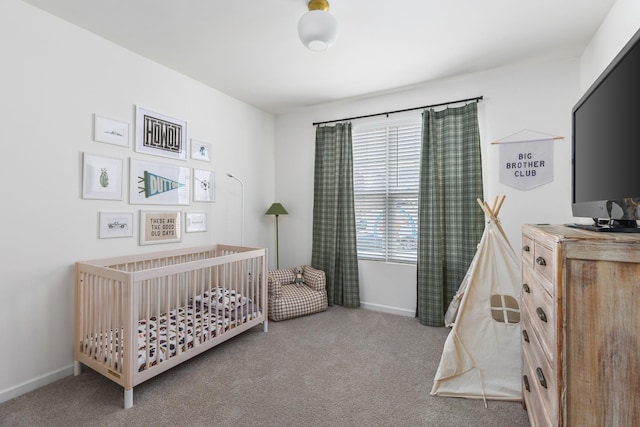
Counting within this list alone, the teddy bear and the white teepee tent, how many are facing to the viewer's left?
1

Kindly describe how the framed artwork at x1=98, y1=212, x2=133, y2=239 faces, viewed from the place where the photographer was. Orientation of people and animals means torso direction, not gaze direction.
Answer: facing the viewer and to the right of the viewer

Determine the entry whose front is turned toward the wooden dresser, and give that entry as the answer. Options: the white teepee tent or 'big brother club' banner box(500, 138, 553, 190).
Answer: the 'big brother club' banner

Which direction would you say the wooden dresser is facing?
to the viewer's left

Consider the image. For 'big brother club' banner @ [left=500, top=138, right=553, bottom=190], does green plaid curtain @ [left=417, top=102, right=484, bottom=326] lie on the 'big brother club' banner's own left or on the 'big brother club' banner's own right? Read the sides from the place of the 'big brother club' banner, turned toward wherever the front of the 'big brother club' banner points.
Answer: on the 'big brother club' banner's own right

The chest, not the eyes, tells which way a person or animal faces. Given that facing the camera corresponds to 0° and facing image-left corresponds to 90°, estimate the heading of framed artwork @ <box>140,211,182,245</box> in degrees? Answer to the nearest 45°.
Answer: approximately 315°

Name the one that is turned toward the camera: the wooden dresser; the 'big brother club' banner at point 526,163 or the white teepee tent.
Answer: the 'big brother club' banner
